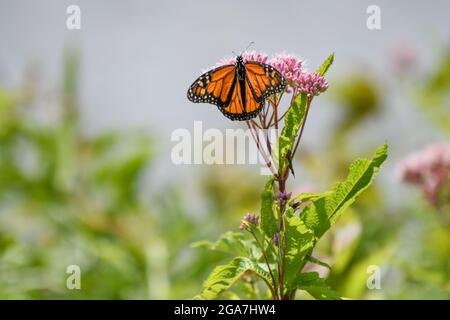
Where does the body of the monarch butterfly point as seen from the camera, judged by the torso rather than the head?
away from the camera
